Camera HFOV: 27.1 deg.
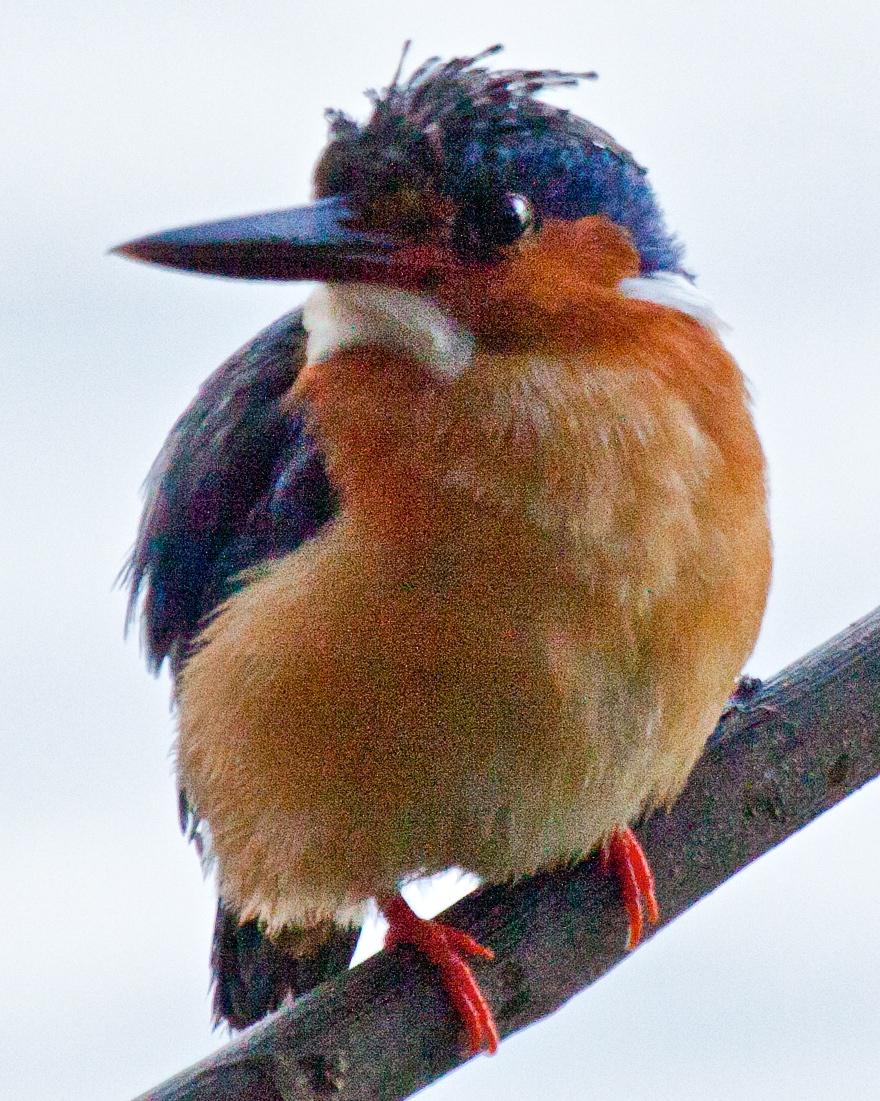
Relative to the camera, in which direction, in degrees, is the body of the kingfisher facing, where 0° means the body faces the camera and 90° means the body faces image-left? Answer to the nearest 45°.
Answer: approximately 315°
